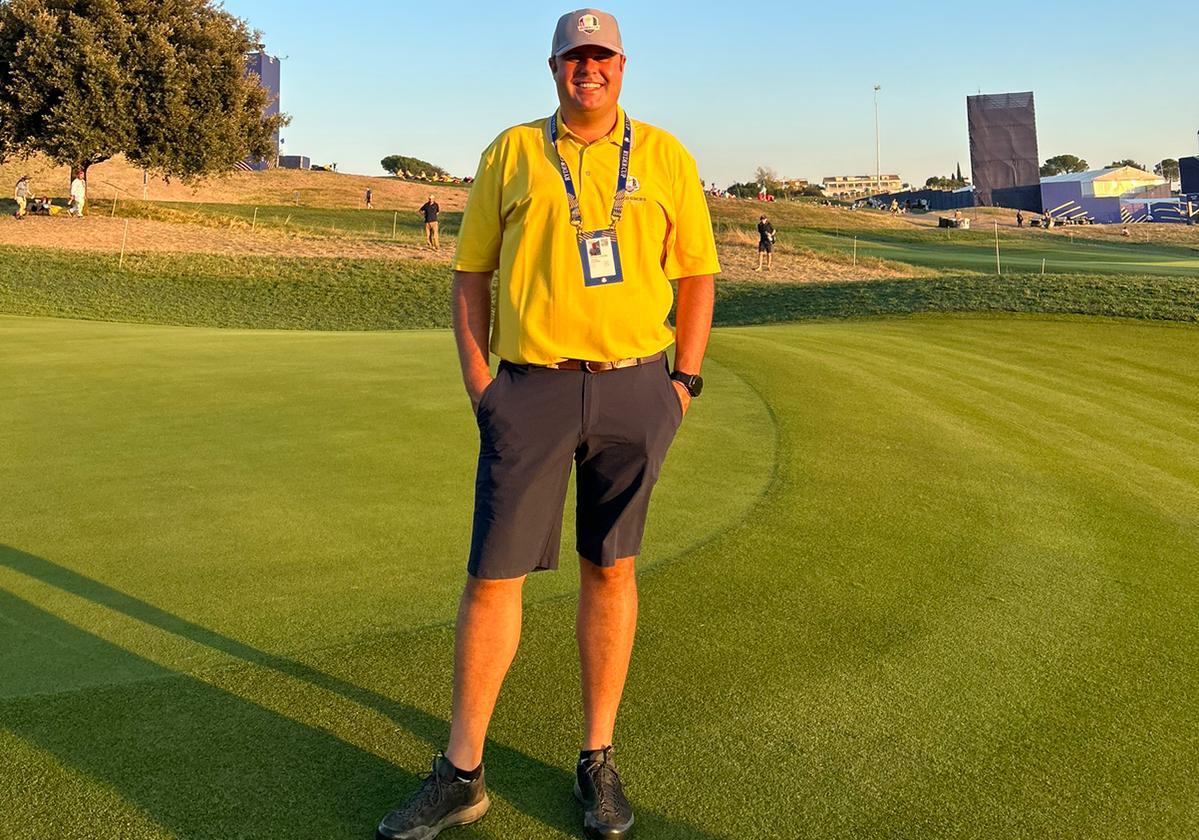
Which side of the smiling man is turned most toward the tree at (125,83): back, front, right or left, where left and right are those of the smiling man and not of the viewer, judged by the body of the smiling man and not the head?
back

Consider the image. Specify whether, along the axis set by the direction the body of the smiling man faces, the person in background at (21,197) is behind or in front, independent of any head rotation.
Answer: behind

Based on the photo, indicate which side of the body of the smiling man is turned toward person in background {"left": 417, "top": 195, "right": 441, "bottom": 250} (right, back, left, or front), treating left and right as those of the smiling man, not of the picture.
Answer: back

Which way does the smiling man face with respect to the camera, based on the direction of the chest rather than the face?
toward the camera

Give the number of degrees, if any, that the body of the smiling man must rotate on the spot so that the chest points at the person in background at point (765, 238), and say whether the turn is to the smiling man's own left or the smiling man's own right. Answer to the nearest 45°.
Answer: approximately 180°
